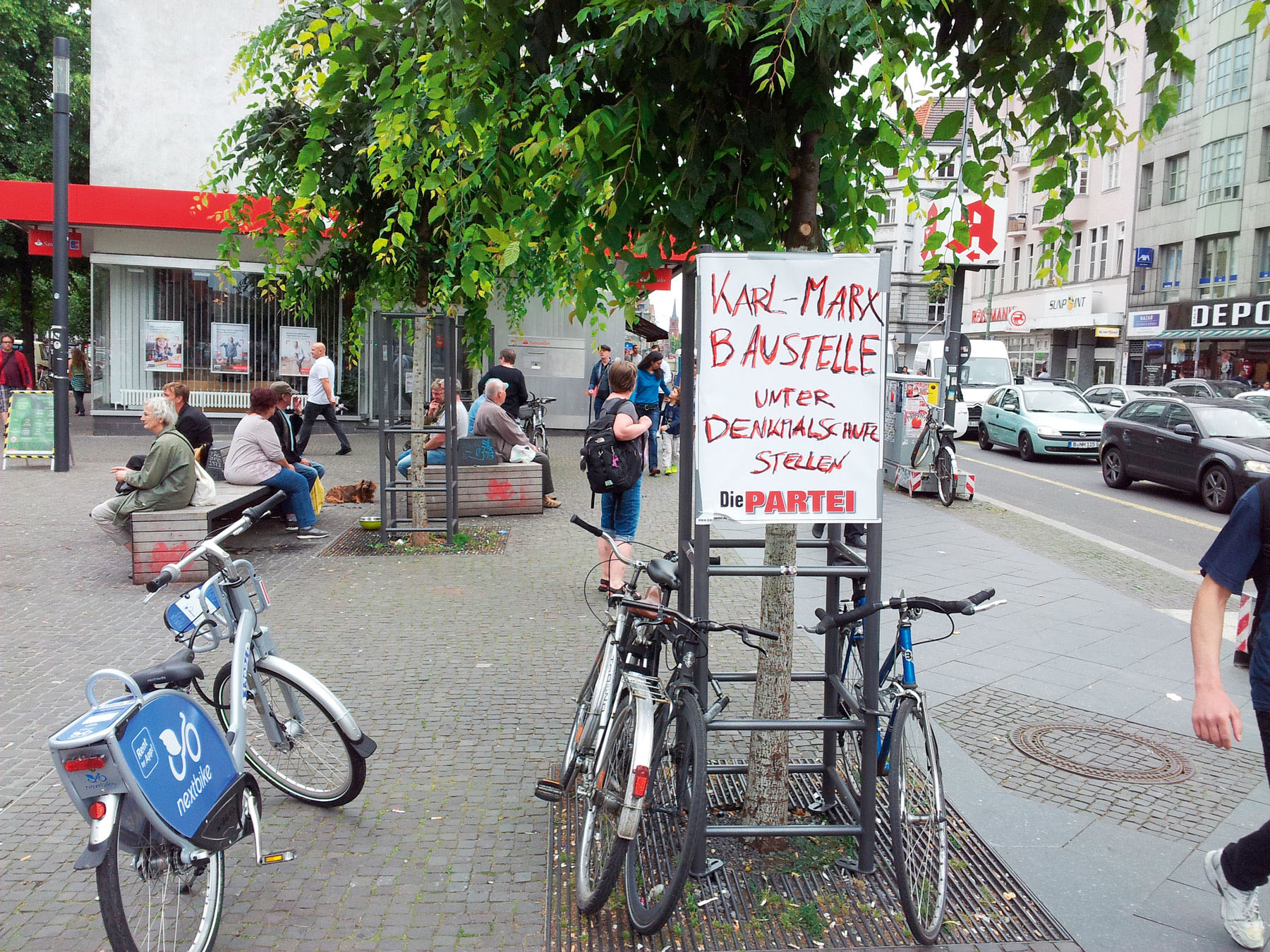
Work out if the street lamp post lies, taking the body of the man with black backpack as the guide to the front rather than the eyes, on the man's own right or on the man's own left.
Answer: on the man's own left

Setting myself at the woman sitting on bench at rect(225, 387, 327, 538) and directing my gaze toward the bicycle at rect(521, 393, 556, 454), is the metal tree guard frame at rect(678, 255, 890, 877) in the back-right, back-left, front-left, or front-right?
back-right

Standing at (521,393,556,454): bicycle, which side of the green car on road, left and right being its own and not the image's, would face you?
right

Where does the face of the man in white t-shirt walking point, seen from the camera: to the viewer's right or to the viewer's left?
to the viewer's left

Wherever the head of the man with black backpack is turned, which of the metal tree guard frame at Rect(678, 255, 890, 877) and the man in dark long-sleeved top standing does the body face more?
the man in dark long-sleeved top standing

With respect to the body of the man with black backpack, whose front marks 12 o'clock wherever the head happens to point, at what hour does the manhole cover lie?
The manhole cover is roughly at 3 o'clock from the man with black backpack.

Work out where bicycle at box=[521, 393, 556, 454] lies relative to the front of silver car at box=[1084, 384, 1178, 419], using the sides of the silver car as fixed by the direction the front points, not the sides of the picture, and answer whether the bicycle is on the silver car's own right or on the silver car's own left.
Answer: on the silver car's own right

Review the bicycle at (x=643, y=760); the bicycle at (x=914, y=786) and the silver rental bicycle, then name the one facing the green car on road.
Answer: the silver rental bicycle

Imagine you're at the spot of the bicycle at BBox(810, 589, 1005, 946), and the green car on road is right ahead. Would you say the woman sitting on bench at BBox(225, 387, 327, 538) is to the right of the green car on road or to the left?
left
